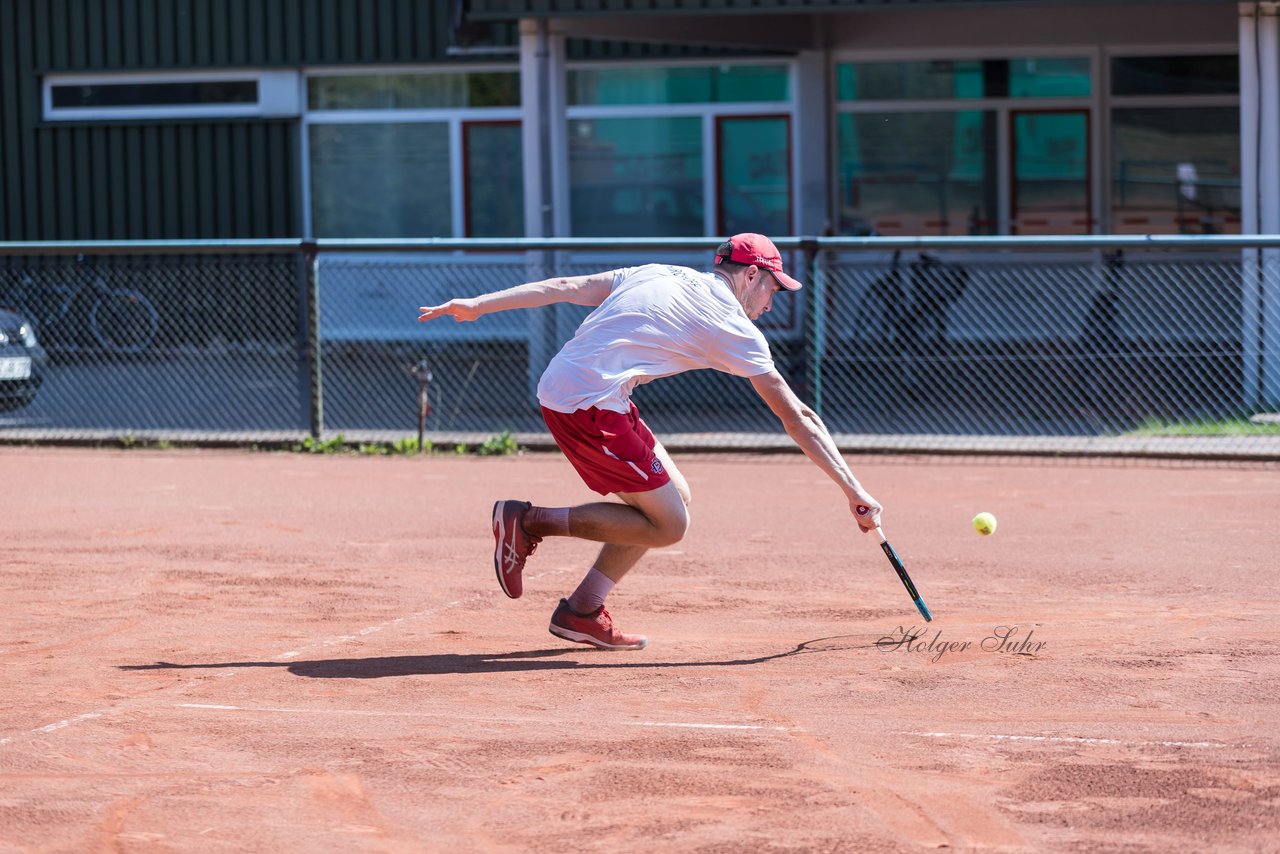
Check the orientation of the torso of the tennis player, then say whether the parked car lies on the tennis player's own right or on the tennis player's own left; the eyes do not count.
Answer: on the tennis player's own left

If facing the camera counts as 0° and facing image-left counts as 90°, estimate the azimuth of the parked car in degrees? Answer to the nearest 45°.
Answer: approximately 315°

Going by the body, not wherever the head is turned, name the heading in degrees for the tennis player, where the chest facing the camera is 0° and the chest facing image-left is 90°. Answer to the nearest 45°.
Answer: approximately 270°

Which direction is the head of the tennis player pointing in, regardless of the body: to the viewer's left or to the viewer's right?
to the viewer's right
